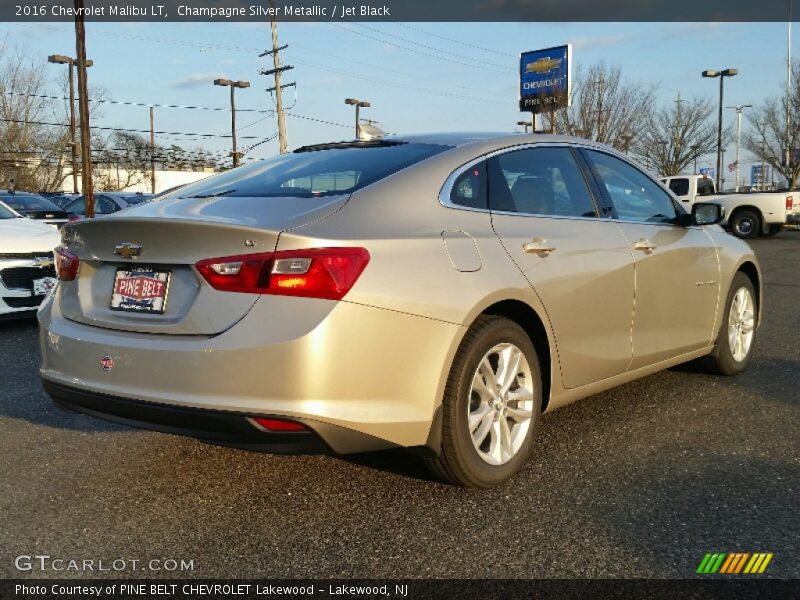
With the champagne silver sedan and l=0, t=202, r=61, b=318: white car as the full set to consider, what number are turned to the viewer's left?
0

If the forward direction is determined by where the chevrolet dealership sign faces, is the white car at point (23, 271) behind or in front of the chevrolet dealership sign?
in front

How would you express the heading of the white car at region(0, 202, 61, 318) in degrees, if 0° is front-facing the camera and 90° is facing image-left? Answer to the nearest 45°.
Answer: approximately 315°

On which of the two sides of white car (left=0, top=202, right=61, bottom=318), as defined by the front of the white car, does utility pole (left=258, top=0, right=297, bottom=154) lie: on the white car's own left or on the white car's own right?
on the white car's own left

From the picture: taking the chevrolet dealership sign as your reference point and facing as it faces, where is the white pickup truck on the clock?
The white pickup truck is roughly at 10 o'clock from the chevrolet dealership sign.

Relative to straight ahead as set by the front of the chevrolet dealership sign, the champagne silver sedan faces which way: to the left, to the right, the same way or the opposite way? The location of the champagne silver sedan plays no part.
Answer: the opposite way

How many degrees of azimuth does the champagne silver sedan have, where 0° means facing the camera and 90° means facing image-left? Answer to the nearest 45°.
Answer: approximately 225°

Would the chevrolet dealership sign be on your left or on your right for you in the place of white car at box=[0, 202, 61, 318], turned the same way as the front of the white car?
on your left

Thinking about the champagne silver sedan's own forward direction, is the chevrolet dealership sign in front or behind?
in front

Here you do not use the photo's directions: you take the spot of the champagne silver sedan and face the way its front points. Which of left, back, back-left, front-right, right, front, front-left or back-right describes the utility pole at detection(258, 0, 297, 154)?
front-left
